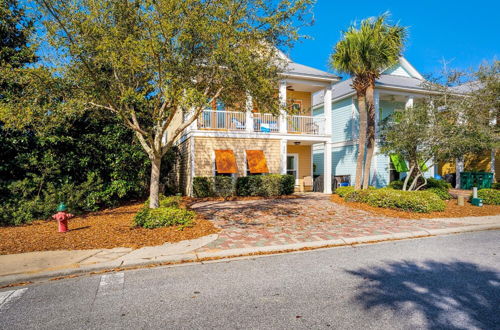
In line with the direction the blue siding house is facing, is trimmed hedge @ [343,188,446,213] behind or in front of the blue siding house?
in front

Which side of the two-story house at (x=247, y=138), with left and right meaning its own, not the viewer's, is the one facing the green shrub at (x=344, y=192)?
left

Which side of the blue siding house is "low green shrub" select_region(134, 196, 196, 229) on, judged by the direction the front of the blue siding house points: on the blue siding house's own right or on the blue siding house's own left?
on the blue siding house's own right

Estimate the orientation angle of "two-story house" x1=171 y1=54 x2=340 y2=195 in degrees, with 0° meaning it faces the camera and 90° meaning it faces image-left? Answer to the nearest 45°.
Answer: approximately 0°

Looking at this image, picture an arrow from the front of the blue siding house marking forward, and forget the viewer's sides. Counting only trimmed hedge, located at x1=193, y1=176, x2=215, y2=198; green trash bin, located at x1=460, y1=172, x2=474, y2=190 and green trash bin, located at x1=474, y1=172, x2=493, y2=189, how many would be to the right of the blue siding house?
1

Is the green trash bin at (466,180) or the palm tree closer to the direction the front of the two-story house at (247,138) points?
the palm tree

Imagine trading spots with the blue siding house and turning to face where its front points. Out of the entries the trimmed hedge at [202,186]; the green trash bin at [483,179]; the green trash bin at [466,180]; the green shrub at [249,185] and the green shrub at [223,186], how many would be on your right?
3

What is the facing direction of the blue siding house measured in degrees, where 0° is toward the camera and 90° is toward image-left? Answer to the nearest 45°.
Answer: approximately 315°

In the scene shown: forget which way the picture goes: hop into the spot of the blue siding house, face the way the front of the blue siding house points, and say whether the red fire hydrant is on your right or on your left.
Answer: on your right

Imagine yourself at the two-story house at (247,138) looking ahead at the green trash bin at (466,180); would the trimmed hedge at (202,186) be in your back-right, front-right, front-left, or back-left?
back-right

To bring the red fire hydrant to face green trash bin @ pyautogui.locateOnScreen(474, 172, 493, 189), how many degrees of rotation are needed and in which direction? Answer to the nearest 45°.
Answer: approximately 90° to its left

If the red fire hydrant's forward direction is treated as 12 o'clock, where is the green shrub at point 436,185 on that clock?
The green shrub is roughly at 9 o'clock from the red fire hydrant.
